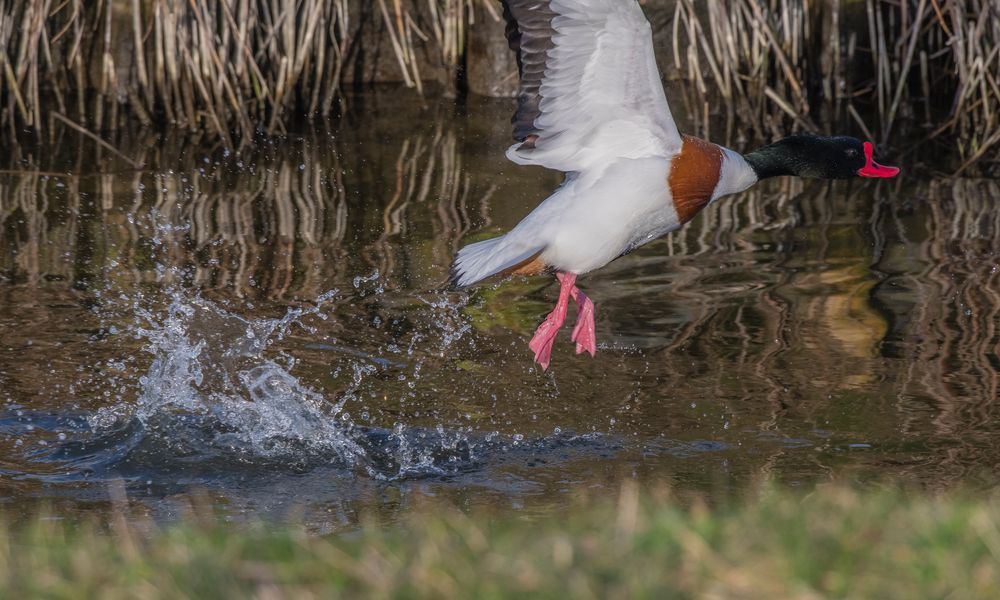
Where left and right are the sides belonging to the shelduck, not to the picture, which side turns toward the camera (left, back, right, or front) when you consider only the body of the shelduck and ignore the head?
right

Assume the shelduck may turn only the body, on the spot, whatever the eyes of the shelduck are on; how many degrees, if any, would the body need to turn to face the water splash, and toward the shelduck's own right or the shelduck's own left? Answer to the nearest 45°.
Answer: approximately 180°
